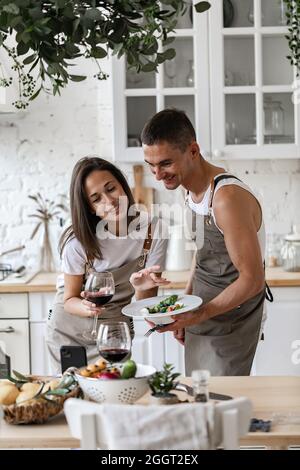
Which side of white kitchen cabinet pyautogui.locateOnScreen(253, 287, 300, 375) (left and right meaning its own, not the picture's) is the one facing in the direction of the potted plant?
front

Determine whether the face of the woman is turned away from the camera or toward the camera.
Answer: toward the camera

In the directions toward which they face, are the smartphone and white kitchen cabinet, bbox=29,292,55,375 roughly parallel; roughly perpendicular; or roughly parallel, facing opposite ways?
roughly parallel, facing opposite ways

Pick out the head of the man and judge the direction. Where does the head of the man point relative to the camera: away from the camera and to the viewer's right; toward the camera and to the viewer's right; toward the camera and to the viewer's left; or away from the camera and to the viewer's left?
toward the camera and to the viewer's left

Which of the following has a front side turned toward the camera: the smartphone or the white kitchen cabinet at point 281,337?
the white kitchen cabinet

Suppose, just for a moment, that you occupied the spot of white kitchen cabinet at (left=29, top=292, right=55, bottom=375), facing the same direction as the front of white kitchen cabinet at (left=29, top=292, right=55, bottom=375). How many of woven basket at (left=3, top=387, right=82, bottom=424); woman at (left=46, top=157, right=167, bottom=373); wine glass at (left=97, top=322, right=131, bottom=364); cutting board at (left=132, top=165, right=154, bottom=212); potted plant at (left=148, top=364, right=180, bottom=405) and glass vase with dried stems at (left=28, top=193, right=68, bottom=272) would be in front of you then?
4

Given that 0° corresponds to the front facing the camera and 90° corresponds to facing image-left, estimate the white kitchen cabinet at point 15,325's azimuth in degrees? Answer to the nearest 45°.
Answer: approximately 0°

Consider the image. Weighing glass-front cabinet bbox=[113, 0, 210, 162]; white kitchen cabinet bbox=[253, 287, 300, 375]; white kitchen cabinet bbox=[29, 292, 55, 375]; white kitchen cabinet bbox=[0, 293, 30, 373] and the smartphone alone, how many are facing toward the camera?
4

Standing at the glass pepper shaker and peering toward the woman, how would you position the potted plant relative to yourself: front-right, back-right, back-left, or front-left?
front-left

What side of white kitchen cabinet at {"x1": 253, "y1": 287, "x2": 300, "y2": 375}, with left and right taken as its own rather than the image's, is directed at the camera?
front

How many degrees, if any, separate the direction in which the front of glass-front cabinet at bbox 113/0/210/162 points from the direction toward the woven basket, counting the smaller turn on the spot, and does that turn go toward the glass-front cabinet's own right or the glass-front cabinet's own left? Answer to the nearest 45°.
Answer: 0° — it already faces it

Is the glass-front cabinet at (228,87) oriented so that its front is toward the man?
yes

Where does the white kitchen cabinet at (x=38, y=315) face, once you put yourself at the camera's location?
facing the viewer

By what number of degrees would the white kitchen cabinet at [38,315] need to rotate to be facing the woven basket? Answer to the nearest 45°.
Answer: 0° — it already faces it

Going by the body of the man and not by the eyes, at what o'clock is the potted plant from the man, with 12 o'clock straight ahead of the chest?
The potted plant is roughly at 11 o'clock from the man.

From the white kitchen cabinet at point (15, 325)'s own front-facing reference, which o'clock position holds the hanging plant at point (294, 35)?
The hanging plant is roughly at 9 o'clock from the white kitchen cabinet.

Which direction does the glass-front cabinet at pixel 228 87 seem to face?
toward the camera

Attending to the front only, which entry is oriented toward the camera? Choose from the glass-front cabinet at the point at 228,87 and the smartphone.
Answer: the glass-front cabinet
